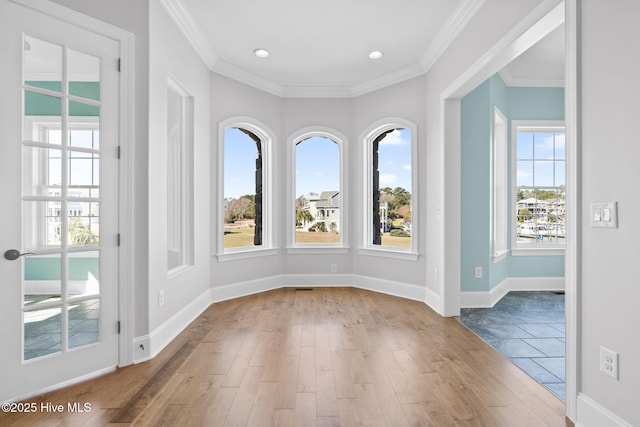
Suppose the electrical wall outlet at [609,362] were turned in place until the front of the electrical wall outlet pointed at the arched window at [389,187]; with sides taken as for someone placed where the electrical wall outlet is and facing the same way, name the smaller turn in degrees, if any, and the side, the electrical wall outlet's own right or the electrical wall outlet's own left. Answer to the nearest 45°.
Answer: approximately 90° to the electrical wall outlet's own right

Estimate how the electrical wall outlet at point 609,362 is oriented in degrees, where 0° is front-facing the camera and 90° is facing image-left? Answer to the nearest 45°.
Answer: approximately 45°

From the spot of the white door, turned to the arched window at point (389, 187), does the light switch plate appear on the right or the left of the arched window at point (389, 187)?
right

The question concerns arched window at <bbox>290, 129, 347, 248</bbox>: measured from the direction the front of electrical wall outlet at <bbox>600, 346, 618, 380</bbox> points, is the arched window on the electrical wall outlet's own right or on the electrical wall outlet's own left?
on the electrical wall outlet's own right

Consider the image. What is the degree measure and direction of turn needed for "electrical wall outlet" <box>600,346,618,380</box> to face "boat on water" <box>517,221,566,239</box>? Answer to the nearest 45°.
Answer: approximately 135° to its right

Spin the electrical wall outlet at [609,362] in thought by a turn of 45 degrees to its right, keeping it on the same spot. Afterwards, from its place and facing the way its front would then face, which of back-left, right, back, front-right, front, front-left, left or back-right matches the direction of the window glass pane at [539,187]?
right

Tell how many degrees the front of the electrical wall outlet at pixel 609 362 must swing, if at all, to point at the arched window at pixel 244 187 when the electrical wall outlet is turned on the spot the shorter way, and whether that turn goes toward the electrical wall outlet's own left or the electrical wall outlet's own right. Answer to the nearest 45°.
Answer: approximately 45° to the electrical wall outlet's own right
